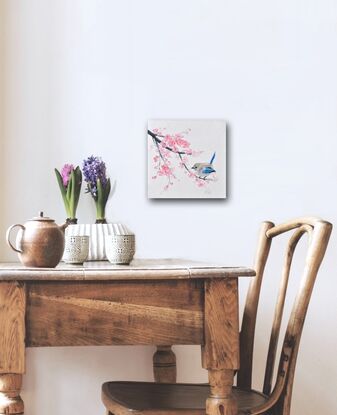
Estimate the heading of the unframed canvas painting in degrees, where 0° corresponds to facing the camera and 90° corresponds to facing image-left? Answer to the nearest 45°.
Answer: approximately 0°

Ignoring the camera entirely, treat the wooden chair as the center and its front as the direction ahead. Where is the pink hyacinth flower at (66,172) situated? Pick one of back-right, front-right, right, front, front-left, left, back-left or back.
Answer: front-right

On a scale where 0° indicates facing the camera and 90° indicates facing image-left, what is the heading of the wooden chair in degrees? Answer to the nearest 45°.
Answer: approximately 90°

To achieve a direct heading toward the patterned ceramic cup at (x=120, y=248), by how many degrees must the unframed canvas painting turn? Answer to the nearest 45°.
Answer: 0° — it already faces it

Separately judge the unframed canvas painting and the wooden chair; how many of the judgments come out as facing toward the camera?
1

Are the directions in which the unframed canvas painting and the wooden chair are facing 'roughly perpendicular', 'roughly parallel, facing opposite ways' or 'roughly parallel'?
roughly perpendicular

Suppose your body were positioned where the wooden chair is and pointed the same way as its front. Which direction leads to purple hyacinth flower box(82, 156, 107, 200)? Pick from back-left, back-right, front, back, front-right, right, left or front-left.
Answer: front-right

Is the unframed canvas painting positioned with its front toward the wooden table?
yes
